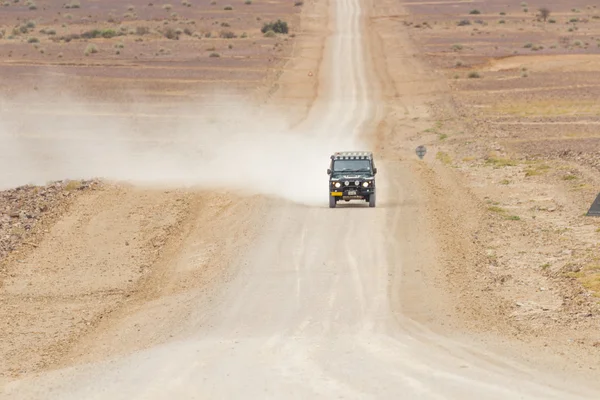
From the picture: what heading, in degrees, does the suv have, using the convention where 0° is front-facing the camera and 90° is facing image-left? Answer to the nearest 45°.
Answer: approximately 0°
